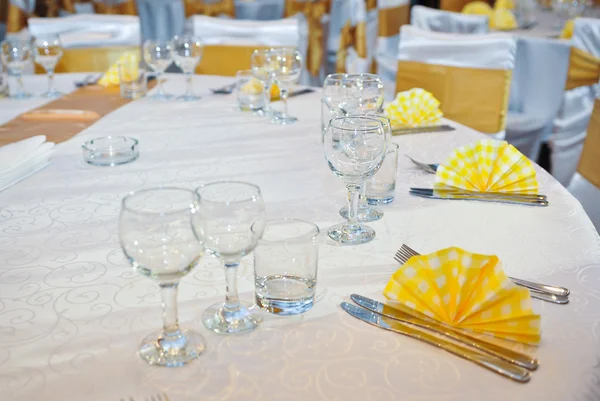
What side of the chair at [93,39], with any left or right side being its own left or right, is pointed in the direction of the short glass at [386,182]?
front

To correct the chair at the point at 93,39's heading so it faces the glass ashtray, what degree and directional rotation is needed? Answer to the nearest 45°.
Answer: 0° — it already faces it

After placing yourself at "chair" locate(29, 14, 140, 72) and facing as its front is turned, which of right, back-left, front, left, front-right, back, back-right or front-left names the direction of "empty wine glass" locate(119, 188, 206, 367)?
front

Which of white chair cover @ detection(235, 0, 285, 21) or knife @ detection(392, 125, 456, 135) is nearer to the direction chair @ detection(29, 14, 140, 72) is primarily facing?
the knife

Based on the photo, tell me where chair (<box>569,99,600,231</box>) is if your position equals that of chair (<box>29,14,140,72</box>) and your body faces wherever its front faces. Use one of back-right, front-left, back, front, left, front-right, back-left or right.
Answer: front-left

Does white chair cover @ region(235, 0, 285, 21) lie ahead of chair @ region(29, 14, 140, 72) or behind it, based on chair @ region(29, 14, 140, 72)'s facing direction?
behind

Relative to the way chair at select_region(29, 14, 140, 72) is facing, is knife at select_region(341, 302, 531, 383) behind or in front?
in front

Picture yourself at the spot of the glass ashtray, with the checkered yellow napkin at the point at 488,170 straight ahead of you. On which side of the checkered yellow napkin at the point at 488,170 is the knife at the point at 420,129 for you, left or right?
left

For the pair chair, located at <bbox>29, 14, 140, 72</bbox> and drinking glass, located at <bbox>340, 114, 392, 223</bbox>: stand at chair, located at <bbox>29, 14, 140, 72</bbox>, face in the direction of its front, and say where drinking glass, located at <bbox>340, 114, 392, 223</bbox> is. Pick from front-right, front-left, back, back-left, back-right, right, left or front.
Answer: front

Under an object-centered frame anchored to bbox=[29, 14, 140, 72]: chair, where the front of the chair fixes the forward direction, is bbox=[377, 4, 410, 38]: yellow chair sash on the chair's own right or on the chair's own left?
on the chair's own left

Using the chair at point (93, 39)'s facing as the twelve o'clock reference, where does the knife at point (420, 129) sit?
The knife is roughly at 11 o'clock from the chair.

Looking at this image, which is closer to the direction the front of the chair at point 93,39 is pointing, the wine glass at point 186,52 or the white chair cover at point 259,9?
the wine glass

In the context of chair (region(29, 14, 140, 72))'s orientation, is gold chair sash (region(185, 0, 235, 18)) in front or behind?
behind

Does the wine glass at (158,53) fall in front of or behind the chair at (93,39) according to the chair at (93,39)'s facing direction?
in front

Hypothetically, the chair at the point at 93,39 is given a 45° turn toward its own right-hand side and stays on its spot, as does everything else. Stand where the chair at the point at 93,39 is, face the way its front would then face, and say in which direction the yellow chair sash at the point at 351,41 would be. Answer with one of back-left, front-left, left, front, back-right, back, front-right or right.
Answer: back

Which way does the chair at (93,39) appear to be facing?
toward the camera
